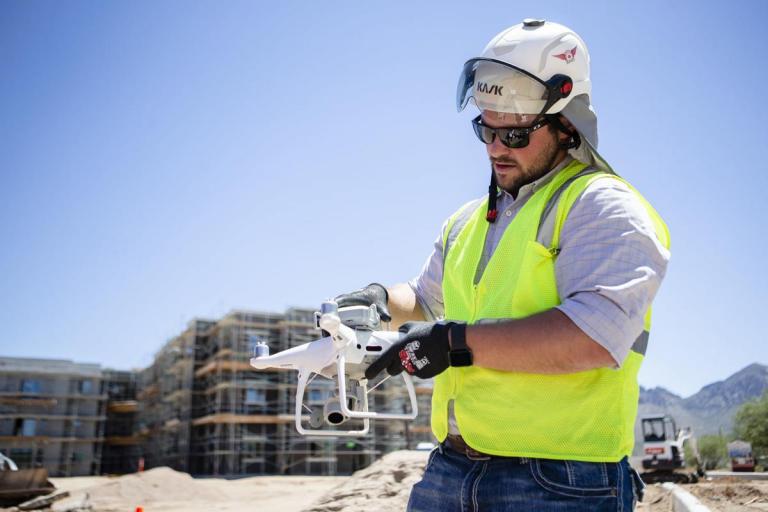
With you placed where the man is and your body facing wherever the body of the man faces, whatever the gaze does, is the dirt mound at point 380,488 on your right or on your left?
on your right

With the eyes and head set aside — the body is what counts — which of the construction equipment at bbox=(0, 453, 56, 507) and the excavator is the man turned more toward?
the construction equipment

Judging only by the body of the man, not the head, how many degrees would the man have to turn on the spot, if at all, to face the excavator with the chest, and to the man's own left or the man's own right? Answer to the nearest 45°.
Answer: approximately 135° to the man's own right

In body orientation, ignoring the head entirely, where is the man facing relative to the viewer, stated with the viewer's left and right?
facing the viewer and to the left of the viewer

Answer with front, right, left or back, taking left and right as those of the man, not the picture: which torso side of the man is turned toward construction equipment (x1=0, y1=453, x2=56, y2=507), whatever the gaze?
right

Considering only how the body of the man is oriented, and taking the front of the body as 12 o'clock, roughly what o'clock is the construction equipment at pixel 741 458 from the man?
The construction equipment is roughly at 5 o'clock from the man.

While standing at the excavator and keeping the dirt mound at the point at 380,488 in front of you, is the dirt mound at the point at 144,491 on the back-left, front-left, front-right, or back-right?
front-right

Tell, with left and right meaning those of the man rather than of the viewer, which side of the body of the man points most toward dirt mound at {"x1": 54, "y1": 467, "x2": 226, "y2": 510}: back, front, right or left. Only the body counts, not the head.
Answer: right

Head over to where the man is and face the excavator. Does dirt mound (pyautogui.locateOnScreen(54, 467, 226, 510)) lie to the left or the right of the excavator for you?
left

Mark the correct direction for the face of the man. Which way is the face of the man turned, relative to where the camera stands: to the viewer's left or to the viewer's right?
to the viewer's left
